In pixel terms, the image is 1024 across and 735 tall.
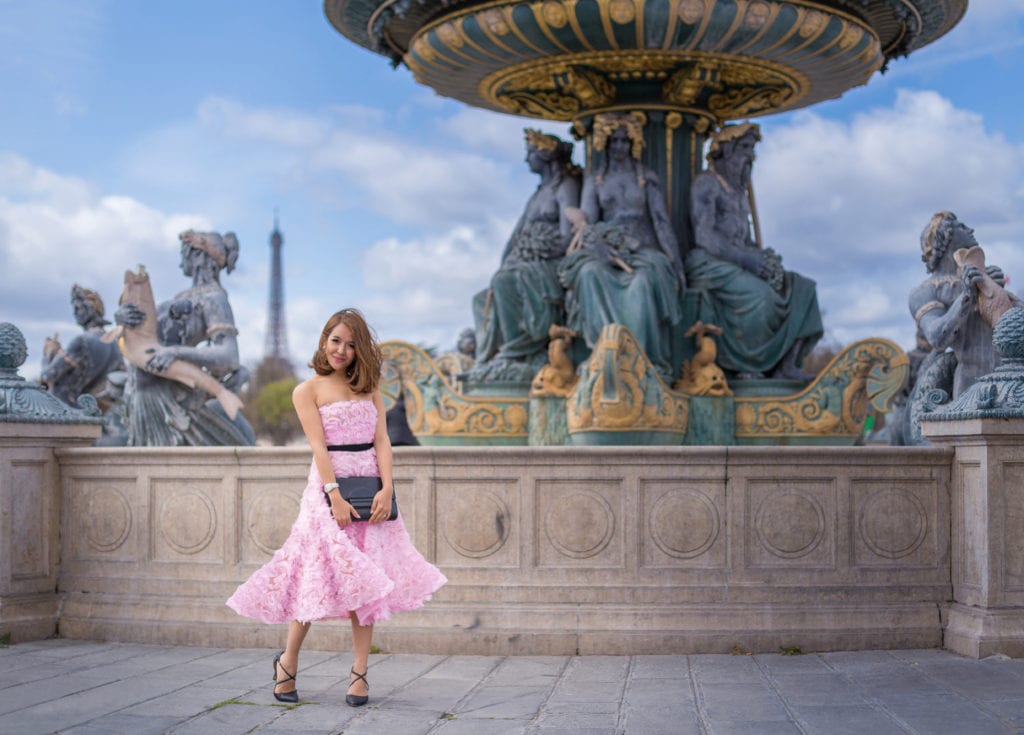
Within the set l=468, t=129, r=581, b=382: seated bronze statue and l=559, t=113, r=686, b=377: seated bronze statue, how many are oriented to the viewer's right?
0

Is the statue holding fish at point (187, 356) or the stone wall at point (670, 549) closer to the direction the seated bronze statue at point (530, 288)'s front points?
the statue holding fish

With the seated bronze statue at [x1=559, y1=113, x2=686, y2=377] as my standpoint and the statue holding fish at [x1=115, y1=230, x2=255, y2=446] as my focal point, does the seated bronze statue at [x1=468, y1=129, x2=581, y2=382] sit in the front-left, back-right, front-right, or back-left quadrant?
front-right

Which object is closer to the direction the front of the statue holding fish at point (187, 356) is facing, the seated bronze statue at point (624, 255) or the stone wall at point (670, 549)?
the stone wall

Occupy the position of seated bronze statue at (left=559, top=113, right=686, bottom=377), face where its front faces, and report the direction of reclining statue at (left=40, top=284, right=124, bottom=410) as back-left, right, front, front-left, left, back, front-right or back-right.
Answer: right

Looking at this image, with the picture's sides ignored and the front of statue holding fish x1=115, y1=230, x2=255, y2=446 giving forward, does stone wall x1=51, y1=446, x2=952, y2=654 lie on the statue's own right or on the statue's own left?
on the statue's own left

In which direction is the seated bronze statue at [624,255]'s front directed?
toward the camera

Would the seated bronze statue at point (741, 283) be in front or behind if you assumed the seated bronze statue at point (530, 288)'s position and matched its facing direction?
behind

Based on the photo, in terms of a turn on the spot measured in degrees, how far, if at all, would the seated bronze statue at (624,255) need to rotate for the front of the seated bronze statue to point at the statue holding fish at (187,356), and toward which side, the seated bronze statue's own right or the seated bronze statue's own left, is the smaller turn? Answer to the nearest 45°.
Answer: approximately 45° to the seated bronze statue's own right

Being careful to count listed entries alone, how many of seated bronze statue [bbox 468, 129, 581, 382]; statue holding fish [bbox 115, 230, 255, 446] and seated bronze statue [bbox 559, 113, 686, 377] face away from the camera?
0

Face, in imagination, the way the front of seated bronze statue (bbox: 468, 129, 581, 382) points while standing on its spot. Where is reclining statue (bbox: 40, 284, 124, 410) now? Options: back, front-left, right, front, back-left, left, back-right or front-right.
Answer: front-right

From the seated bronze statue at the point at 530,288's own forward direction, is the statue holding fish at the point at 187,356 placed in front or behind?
in front

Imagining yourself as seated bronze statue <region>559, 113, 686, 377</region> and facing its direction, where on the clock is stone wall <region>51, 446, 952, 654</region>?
The stone wall is roughly at 12 o'clock from the seated bronze statue.

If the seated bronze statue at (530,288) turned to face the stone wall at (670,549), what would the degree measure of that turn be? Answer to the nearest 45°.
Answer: approximately 45° to its left
